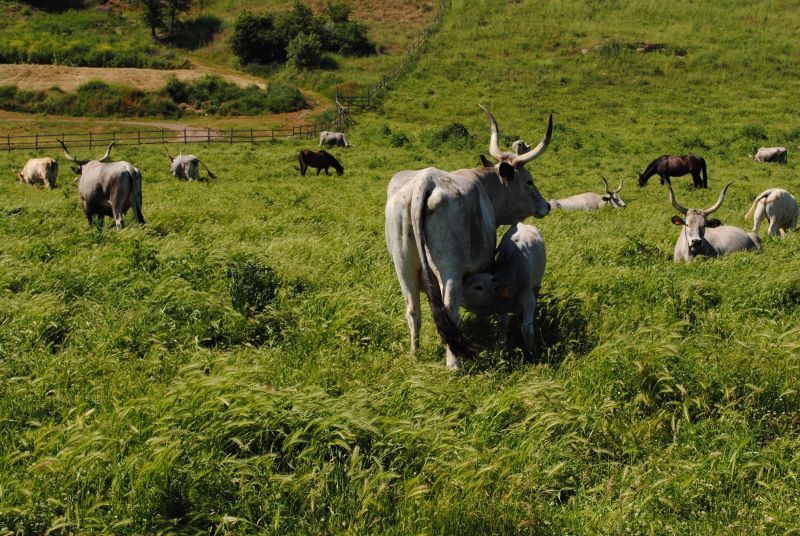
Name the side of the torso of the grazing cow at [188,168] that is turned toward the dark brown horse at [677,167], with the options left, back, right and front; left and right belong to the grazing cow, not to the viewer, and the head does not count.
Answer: back

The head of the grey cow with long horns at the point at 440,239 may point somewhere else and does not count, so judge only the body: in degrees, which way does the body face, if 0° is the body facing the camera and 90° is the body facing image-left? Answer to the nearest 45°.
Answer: approximately 225°

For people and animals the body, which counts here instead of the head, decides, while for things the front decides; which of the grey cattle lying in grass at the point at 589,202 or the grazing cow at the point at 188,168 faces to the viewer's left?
the grazing cow

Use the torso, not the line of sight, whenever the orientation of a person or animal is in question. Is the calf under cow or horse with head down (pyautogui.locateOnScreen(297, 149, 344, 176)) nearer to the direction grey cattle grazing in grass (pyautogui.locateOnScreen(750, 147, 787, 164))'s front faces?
the horse with head down

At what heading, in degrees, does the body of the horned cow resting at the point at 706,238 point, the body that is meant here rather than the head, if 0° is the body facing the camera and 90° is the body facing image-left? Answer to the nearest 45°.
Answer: approximately 45°

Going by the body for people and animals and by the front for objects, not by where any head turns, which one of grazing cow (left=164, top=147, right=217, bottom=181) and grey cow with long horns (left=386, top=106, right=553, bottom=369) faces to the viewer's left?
the grazing cow

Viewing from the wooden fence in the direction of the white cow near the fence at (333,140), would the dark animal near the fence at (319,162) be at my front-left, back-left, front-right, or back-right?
front-right

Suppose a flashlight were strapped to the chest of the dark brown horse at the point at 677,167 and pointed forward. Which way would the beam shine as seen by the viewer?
to the viewer's left

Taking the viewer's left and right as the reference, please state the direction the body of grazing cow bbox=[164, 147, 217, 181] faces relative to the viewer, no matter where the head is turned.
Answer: facing to the left of the viewer

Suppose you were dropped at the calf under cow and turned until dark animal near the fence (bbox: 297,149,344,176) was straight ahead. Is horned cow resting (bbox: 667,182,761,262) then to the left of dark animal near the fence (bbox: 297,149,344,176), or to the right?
right

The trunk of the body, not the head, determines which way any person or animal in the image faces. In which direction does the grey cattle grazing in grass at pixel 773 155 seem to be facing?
to the viewer's left

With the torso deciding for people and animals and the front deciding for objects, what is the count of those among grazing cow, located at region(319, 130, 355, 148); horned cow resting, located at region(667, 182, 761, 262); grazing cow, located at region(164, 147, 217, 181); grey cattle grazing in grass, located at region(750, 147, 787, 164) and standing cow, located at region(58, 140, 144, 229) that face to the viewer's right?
0
